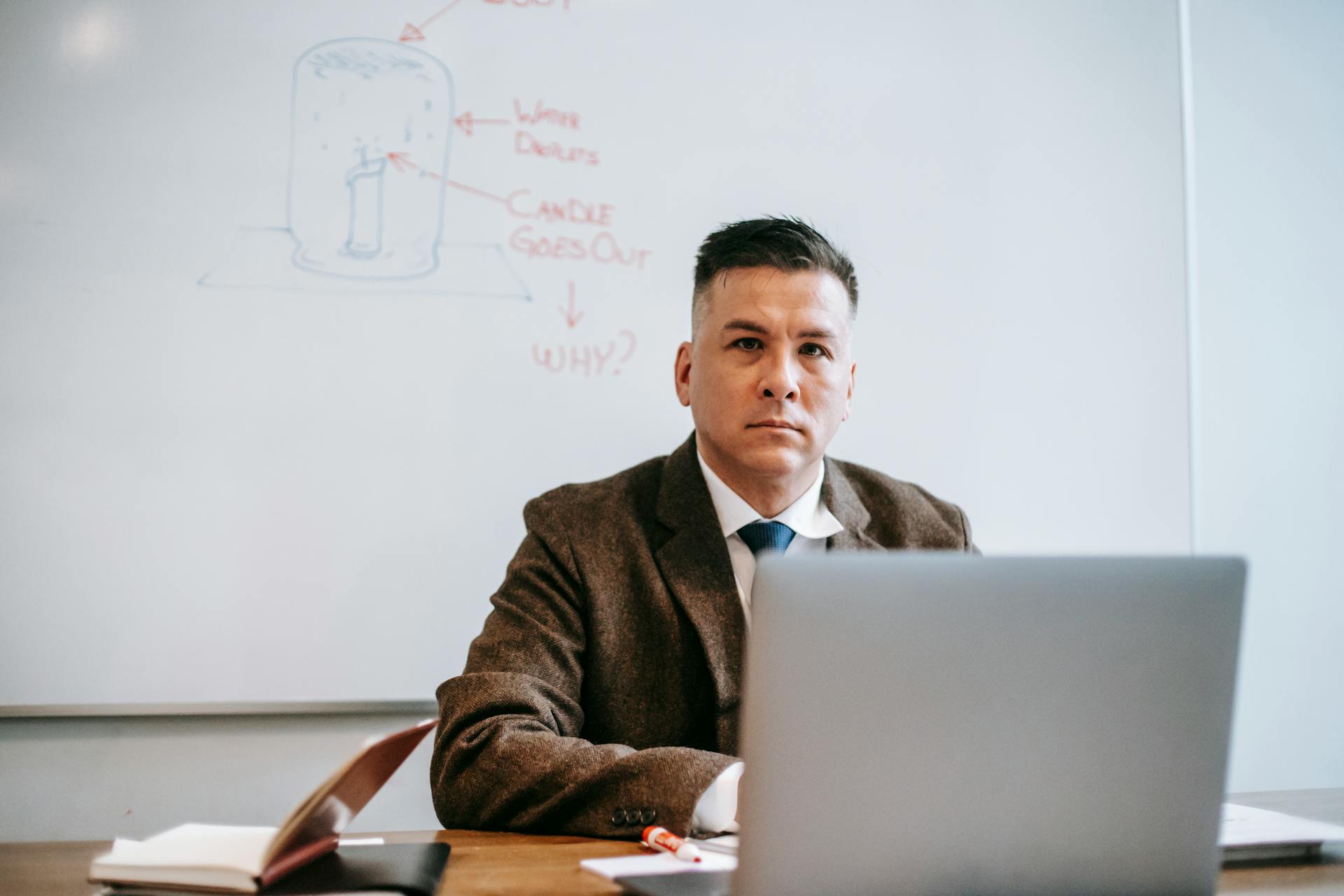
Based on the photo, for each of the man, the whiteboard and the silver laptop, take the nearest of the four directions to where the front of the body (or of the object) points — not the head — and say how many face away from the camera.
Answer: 1

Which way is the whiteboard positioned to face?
toward the camera

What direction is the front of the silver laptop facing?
away from the camera

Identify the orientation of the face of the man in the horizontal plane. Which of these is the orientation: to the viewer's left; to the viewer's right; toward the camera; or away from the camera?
toward the camera

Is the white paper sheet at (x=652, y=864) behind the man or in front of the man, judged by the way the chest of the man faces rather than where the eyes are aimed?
in front

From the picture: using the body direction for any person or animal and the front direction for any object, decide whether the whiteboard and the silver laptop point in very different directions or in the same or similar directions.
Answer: very different directions

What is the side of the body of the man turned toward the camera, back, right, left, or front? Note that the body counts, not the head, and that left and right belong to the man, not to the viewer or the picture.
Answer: front

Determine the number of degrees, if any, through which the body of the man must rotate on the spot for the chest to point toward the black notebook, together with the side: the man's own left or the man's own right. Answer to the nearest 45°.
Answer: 0° — they already face it

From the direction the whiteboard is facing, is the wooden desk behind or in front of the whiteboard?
in front

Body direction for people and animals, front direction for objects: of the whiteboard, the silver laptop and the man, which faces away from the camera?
the silver laptop

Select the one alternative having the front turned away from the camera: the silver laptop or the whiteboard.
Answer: the silver laptop

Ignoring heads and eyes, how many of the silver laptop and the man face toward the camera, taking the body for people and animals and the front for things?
1

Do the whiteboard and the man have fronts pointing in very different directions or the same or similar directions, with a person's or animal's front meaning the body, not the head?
same or similar directions
